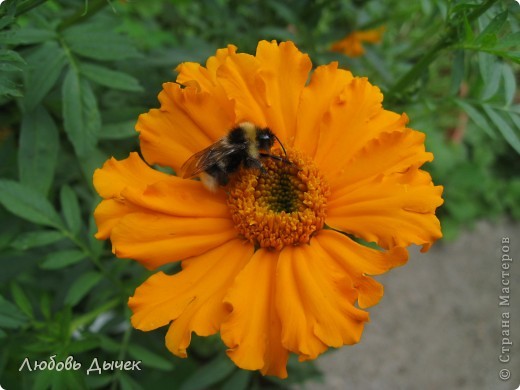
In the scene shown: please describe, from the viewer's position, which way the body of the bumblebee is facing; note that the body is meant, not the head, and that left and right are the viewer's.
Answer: facing to the right of the viewer

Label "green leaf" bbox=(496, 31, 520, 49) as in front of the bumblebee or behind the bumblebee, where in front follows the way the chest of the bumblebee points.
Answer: in front

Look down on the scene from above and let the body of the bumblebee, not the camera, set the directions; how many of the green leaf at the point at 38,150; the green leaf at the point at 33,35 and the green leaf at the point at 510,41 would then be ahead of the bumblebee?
1

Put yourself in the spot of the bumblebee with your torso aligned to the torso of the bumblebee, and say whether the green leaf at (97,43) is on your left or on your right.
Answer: on your left
